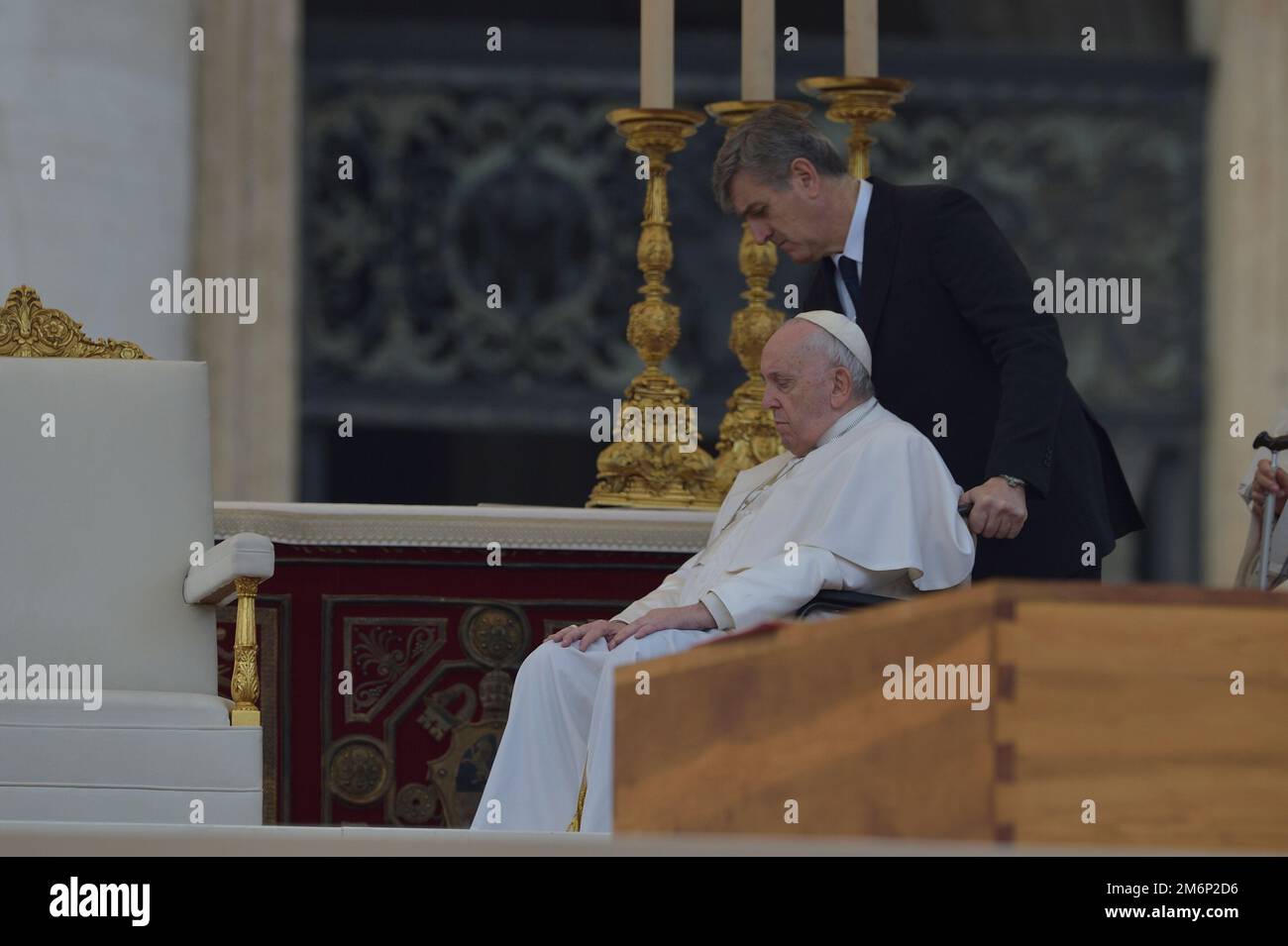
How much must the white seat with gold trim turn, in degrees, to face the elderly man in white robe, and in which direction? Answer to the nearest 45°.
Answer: approximately 45° to its left

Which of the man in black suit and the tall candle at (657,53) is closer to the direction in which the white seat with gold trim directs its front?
the man in black suit

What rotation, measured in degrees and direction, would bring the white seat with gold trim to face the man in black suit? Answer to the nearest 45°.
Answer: approximately 90° to its left

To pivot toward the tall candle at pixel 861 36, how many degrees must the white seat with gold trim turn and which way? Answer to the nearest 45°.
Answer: approximately 90° to its left

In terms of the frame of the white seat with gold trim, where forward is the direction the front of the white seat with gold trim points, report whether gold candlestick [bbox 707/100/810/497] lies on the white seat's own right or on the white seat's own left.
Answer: on the white seat's own left

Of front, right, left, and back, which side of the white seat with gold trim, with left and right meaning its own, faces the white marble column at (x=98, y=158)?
back

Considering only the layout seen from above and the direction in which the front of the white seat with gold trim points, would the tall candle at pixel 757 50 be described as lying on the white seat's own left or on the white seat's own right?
on the white seat's own left

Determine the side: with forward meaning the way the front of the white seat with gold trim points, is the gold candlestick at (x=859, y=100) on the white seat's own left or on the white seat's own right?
on the white seat's own left

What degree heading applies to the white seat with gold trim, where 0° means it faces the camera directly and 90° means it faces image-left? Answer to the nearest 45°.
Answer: approximately 0°
